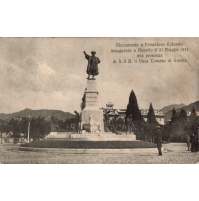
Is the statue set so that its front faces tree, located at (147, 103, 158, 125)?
no
